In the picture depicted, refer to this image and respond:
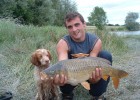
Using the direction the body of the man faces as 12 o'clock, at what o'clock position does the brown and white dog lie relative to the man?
The brown and white dog is roughly at 3 o'clock from the man.

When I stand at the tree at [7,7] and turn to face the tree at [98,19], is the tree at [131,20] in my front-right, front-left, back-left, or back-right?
front-right

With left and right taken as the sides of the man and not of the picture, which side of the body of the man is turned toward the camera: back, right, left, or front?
front

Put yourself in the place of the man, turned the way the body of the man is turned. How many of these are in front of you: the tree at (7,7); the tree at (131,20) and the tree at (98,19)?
0

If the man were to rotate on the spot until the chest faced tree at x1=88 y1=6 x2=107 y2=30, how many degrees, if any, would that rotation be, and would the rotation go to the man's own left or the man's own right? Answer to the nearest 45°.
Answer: approximately 180°

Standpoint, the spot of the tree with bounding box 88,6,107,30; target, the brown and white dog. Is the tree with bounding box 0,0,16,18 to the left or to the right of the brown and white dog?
right

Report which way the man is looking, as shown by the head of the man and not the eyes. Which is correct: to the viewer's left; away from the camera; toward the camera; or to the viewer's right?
toward the camera

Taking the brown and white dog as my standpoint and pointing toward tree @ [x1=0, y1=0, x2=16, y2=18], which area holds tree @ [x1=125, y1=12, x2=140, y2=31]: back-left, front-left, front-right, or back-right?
front-right

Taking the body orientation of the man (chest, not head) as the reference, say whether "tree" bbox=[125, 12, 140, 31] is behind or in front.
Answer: behind

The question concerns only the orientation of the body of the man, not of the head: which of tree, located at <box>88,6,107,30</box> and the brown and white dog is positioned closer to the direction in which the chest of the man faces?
the brown and white dog
